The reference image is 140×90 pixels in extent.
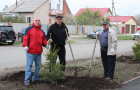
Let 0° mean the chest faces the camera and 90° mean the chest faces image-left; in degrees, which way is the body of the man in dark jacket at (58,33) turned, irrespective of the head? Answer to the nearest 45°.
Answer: approximately 0°

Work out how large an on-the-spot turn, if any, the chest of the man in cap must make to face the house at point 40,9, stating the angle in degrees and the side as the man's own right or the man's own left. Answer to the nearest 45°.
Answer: approximately 135° to the man's own right

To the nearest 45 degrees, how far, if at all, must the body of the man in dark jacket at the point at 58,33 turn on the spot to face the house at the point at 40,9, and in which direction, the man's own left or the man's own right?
approximately 180°

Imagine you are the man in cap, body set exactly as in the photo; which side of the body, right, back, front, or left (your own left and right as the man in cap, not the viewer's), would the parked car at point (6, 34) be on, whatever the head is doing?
right
